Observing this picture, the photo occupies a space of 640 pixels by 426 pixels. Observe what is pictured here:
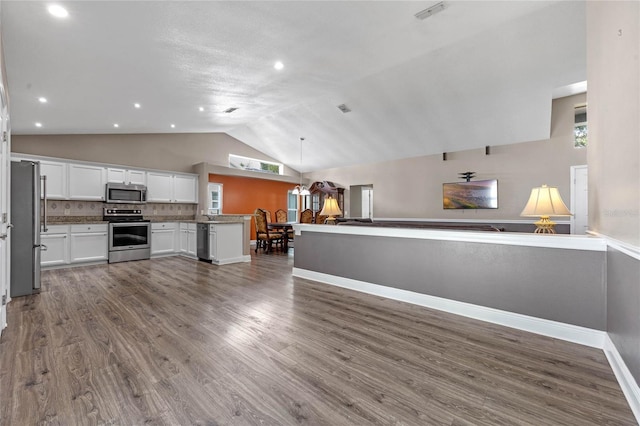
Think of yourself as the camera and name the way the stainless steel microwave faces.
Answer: facing the viewer

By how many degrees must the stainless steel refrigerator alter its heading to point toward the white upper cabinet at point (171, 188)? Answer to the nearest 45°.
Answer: approximately 45° to its left

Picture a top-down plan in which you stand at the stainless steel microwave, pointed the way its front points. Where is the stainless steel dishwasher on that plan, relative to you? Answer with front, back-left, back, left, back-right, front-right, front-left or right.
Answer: front-left

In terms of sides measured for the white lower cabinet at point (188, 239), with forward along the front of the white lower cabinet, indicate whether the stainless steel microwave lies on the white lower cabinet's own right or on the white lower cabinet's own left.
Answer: on the white lower cabinet's own right

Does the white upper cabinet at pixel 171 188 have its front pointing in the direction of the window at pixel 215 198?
no

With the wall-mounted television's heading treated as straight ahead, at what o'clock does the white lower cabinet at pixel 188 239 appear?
The white lower cabinet is roughly at 2 o'clock from the wall-mounted television.

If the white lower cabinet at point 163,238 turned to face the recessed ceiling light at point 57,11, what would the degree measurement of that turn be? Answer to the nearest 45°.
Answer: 0° — it already faces it

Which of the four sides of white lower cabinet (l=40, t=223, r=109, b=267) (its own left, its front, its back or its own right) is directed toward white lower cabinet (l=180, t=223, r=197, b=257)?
left

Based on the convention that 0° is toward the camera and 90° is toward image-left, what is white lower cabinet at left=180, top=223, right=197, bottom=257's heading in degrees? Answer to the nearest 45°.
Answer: approximately 45°

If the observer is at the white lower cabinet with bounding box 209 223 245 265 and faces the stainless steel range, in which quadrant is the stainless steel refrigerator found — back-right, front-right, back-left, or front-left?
front-left

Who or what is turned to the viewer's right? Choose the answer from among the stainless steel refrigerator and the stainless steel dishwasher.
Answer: the stainless steel refrigerator

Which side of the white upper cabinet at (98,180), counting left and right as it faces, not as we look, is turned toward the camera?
front

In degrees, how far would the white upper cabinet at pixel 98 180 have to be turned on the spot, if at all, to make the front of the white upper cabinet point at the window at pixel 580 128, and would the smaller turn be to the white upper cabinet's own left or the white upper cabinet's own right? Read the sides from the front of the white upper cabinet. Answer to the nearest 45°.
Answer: approximately 45° to the white upper cabinet's own left

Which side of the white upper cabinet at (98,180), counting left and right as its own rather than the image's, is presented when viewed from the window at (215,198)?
left

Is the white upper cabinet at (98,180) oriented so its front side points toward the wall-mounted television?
no

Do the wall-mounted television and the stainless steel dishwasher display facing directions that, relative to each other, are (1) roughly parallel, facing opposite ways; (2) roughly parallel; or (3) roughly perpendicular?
roughly parallel

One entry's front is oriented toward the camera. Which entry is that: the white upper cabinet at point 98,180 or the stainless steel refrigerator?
the white upper cabinet

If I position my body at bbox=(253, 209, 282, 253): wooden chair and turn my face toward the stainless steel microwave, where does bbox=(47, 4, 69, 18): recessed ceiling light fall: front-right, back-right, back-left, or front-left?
front-left
